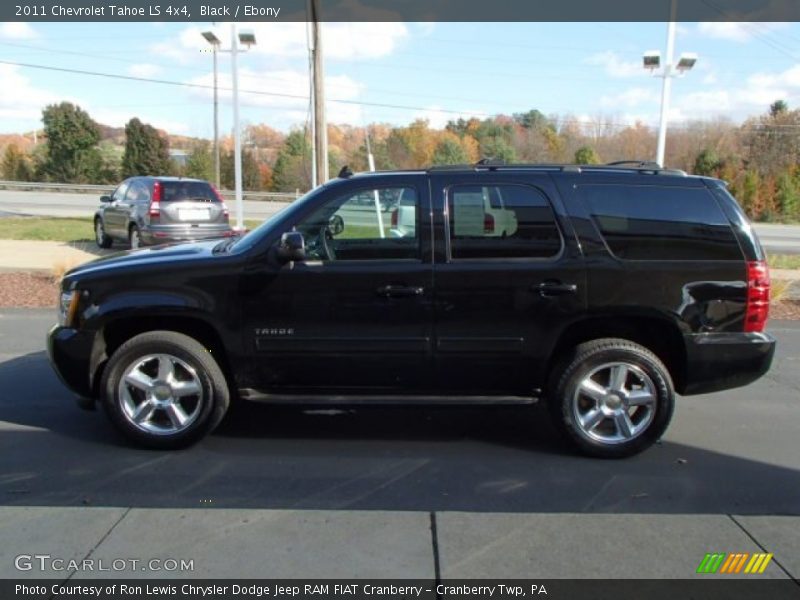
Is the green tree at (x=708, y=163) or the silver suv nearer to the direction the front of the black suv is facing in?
the silver suv

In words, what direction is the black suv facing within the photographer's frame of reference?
facing to the left of the viewer

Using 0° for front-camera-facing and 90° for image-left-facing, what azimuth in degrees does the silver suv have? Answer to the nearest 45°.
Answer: approximately 135°

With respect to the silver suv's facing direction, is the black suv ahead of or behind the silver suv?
behind

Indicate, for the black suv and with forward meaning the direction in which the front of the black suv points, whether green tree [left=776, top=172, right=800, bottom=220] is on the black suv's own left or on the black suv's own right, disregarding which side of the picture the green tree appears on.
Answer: on the black suv's own right

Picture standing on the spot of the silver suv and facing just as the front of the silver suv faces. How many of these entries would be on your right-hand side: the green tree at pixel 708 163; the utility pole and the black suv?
2

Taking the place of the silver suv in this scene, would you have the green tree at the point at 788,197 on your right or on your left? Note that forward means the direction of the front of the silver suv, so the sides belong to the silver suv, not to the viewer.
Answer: on your right

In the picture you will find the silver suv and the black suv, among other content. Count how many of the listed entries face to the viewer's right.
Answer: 0

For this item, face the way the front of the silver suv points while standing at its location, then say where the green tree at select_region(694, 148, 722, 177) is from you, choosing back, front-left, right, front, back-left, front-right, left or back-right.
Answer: right

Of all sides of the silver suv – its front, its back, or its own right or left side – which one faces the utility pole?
right

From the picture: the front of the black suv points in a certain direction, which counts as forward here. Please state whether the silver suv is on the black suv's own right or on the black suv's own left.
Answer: on the black suv's own right

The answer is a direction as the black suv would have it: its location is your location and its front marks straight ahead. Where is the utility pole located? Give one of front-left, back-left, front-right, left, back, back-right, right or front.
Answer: right
